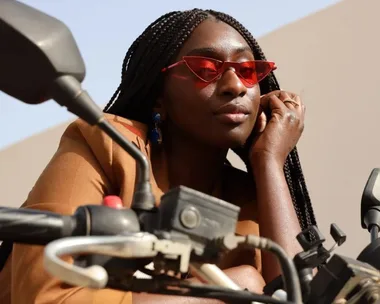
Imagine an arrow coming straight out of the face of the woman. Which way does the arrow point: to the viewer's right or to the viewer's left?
to the viewer's right

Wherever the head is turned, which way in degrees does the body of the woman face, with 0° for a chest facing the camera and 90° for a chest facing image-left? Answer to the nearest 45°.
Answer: approximately 315°
